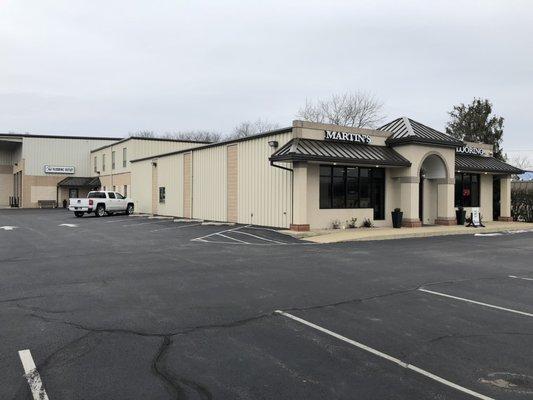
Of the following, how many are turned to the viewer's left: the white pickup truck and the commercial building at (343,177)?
0

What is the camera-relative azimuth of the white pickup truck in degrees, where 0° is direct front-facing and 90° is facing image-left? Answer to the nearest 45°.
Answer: approximately 225°
